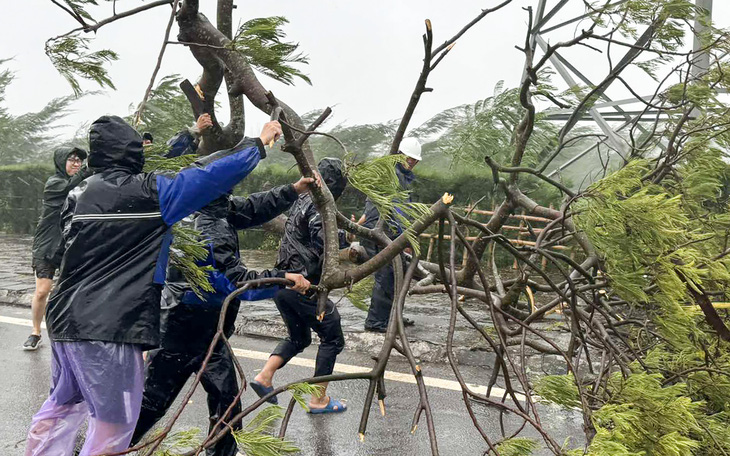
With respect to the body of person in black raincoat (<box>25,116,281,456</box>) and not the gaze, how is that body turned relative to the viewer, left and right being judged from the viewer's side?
facing away from the viewer and to the right of the viewer

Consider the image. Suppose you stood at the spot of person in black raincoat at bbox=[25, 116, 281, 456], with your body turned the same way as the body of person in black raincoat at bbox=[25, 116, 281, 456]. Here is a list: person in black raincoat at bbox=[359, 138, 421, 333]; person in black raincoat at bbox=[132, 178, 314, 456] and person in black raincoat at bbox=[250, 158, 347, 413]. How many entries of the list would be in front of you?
3

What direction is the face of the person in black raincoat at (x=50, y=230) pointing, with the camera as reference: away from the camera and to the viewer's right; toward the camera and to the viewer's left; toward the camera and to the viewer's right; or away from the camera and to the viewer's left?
toward the camera and to the viewer's right
